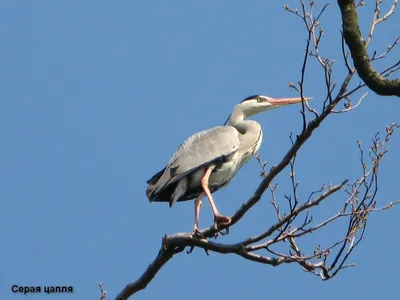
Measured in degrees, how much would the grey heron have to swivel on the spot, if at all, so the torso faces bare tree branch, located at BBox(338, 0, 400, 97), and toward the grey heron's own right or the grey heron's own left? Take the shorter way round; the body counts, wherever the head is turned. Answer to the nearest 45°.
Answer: approximately 45° to the grey heron's own right

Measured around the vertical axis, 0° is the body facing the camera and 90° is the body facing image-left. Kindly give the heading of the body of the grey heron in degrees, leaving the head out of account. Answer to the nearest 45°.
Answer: approximately 270°
